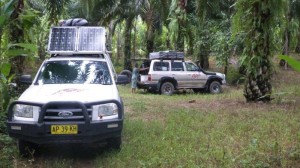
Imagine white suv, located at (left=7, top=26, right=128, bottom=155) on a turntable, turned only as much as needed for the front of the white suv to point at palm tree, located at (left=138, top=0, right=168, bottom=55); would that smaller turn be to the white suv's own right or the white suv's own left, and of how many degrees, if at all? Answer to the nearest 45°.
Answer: approximately 180°

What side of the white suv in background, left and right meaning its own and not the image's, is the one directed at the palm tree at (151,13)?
left

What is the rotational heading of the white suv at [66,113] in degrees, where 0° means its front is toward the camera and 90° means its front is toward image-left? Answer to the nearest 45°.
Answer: approximately 0°

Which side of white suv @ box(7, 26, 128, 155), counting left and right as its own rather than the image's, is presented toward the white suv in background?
back

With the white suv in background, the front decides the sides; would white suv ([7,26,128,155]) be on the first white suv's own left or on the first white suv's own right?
on the first white suv's own right

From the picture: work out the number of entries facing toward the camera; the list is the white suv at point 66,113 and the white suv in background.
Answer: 1

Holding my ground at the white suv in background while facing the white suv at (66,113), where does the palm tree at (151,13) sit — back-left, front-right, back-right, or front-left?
back-right

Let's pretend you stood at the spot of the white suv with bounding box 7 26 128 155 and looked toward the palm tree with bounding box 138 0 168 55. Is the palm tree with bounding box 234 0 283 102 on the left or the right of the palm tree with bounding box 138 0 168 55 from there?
right

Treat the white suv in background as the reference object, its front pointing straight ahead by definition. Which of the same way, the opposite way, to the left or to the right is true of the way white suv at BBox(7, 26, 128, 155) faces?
to the right

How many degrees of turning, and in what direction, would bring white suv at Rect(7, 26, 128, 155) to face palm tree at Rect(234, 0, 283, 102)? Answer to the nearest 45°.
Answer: approximately 135° to its left
